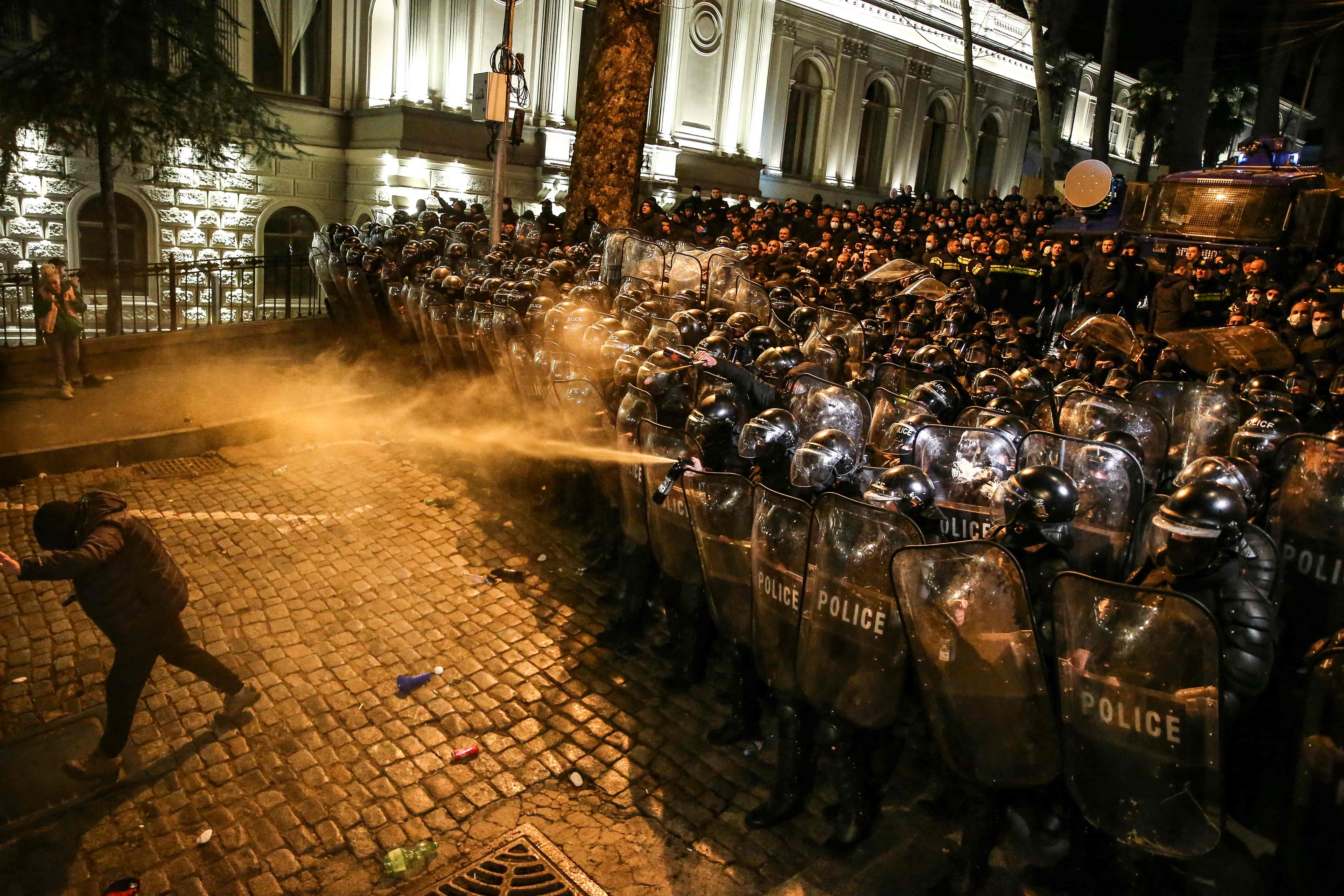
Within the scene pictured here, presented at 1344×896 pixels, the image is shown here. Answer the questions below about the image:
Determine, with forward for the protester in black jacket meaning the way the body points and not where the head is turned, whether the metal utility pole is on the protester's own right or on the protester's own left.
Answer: on the protester's own right

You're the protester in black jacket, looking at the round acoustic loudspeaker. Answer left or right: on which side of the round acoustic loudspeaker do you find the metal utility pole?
left

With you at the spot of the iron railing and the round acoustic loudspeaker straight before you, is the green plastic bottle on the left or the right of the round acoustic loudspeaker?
right

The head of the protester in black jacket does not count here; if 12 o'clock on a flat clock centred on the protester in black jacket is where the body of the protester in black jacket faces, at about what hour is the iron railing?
The iron railing is roughly at 3 o'clock from the protester in black jacket.

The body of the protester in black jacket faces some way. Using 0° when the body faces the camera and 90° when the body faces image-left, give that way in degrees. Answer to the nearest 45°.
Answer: approximately 90°

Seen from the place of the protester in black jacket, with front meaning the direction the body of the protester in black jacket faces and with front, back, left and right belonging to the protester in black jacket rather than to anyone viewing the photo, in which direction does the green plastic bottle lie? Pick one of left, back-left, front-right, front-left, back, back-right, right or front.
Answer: back-left

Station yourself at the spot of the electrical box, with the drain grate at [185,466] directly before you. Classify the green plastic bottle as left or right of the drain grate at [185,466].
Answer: left

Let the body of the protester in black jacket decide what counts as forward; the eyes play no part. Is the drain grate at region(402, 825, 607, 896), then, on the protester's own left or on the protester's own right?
on the protester's own left

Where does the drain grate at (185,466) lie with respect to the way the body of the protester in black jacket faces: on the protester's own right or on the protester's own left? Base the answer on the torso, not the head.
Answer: on the protester's own right

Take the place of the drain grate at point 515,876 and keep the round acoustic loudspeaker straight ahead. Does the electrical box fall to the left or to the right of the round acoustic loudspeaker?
left

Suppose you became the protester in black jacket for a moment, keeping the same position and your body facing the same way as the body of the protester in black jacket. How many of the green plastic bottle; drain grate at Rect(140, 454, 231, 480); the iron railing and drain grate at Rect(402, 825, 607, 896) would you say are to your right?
2
